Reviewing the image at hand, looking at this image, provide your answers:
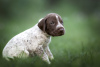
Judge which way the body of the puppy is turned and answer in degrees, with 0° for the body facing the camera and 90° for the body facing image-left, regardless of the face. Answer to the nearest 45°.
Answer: approximately 270°

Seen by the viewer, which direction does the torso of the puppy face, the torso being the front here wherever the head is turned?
to the viewer's right
